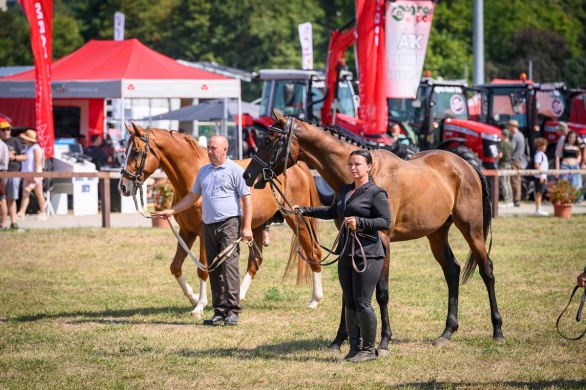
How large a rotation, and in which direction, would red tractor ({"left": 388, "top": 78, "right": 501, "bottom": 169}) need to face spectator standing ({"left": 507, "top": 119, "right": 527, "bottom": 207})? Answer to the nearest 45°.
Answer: approximately 45° to its left

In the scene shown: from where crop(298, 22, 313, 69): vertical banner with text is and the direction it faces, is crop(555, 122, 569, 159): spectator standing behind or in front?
in front

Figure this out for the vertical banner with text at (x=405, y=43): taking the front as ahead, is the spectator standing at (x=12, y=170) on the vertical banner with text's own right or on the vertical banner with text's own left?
on the vertical banner with text's own right

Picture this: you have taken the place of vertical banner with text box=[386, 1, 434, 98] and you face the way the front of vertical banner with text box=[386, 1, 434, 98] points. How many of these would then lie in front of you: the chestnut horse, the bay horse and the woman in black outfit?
3
